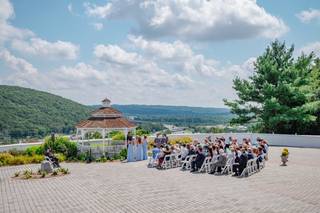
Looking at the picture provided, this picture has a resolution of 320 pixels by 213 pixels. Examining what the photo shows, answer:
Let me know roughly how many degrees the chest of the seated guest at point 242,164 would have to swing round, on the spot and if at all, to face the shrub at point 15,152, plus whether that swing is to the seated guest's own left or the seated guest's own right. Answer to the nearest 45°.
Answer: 0° — they already face it

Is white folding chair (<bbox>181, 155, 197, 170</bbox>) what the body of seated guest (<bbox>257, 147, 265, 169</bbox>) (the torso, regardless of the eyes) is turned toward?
yes

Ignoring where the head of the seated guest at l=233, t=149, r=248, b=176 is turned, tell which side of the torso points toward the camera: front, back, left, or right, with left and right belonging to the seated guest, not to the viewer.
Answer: left

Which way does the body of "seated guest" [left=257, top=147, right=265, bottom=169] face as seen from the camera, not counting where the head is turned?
to the viewer's left

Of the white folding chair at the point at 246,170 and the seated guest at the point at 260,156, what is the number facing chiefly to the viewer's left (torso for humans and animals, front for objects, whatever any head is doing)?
2

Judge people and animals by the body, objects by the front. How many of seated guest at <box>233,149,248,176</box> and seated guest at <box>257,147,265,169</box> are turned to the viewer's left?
2

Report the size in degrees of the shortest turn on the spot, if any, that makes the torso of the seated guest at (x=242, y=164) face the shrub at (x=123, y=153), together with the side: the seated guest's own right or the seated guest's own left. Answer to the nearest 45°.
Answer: approximately 45° to the seated guest's own right

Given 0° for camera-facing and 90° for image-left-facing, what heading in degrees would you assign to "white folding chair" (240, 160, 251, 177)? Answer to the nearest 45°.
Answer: approximately 90°
